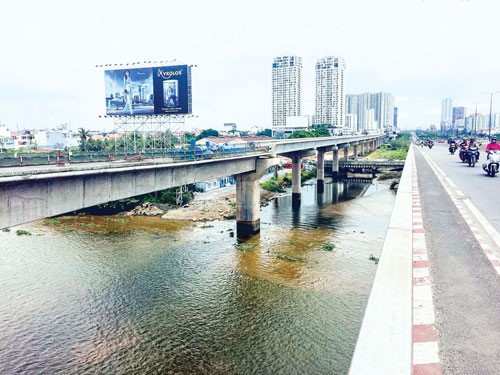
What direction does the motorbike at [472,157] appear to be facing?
toward the camera

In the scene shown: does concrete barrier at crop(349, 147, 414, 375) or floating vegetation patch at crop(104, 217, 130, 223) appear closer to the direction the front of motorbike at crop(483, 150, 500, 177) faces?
the concrete barrier

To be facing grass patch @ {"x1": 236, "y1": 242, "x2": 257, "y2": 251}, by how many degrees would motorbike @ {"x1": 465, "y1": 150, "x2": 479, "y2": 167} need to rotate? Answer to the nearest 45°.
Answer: approximately 45° to its right

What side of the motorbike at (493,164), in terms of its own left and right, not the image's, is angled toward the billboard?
right

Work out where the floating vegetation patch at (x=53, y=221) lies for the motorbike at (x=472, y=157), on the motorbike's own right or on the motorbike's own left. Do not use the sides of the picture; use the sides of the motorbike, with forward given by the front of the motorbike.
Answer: on the motorbike's own right

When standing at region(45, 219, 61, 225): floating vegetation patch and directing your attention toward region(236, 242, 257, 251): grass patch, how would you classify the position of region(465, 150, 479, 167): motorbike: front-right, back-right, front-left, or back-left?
front-left

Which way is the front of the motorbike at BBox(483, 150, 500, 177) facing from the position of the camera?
facing the viewer

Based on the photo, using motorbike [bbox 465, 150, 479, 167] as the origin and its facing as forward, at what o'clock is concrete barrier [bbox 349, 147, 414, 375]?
The concrete barrier is roughly at 12 o'clock from the motorbike.

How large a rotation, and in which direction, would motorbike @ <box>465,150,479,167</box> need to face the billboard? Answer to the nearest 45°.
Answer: approximately 90° to its right

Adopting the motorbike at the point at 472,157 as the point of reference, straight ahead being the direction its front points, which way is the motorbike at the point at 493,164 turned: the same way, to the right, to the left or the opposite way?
the same way

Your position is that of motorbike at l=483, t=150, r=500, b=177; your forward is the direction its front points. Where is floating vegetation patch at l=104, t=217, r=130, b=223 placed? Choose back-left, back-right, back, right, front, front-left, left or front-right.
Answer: right

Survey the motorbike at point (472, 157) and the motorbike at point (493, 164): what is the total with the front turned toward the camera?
2

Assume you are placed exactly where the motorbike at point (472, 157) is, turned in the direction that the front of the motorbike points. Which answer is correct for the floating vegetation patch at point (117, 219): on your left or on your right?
on your right

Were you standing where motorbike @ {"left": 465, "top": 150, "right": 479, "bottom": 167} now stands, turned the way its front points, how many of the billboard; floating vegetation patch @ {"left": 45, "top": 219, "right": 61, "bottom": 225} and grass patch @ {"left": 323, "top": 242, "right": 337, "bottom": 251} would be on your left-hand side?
0

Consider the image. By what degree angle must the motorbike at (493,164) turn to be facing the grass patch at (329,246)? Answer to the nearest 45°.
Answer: approximately 90° to its right
